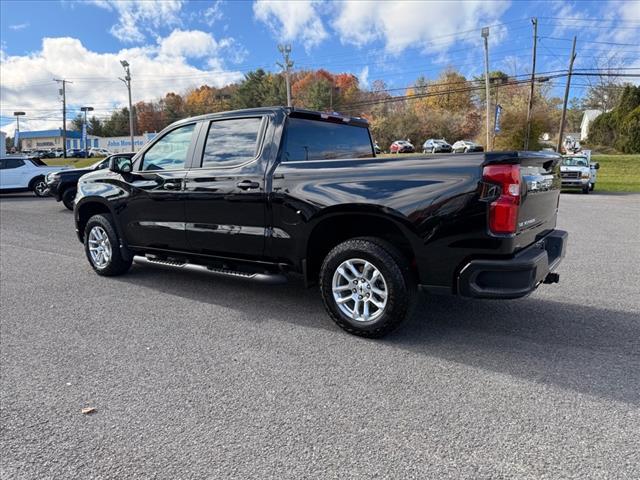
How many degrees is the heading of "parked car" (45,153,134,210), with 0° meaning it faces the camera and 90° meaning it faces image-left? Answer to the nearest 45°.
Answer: approximately 45°

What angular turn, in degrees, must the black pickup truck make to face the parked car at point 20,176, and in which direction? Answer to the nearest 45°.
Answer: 0° — it already faces it

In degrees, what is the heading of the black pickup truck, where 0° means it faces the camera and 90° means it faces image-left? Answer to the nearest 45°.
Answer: approximately 135°

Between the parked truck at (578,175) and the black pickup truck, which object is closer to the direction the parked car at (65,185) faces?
the black pickup truck
